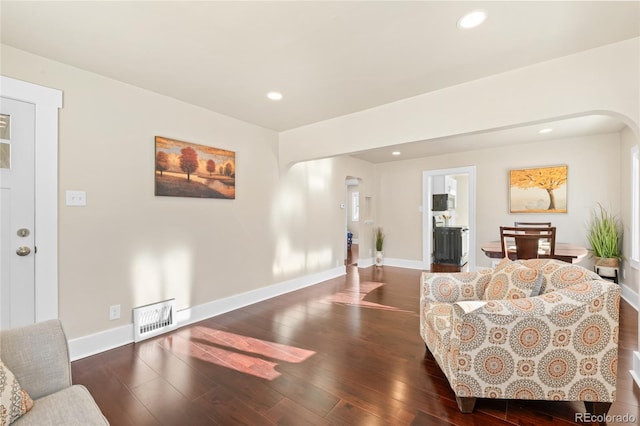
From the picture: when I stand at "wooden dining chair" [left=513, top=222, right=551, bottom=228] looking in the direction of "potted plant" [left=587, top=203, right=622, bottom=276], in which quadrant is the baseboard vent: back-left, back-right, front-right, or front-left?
back-right

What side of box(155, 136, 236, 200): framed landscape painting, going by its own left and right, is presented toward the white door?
right

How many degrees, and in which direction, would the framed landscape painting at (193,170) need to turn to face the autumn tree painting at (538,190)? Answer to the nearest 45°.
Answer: approximately 45° to its left

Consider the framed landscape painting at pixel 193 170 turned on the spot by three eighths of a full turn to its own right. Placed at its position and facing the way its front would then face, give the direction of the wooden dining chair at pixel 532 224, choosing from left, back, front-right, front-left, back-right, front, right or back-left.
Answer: back

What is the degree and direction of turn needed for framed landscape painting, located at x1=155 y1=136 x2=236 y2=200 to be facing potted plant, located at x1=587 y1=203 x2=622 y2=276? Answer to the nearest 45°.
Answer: approximately 45° to its left

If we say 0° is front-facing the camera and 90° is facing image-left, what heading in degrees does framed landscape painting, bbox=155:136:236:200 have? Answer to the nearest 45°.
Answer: approximately 315°

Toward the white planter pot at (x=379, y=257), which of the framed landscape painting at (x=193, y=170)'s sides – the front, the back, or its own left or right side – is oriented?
left

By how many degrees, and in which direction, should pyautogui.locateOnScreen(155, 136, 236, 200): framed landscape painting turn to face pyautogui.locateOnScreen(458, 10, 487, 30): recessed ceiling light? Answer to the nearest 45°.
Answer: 0° — it already faces it

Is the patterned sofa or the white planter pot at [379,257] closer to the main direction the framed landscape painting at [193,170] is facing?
the patterned sofa

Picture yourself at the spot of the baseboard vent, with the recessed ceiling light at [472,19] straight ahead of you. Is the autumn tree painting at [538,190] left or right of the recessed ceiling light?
left

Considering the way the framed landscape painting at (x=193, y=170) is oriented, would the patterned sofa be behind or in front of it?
in front
